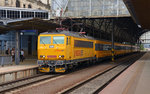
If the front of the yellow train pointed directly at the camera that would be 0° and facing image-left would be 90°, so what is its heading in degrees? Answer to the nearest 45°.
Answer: approximately 45°
